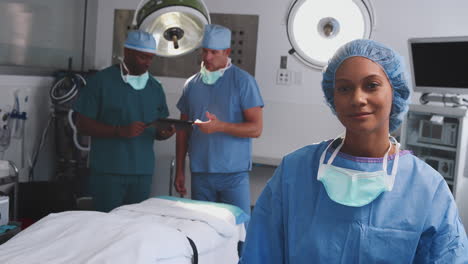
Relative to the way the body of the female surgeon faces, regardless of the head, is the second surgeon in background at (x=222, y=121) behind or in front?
behind

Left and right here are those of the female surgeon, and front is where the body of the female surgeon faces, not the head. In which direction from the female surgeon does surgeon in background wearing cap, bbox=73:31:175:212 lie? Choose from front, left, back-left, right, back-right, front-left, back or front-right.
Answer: back-right

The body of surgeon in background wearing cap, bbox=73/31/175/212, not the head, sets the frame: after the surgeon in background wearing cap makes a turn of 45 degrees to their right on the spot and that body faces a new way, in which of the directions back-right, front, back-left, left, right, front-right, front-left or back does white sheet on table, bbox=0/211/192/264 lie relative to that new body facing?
front

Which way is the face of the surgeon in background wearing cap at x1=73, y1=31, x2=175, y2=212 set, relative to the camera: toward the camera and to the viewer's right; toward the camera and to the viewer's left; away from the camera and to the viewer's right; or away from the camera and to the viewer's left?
toward the camera and to the viewer's right

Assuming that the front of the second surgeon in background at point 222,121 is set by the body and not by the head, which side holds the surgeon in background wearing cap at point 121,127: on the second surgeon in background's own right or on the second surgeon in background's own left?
on the second surgeon in background's own right

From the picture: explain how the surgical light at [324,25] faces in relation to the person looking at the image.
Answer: facing the viewer

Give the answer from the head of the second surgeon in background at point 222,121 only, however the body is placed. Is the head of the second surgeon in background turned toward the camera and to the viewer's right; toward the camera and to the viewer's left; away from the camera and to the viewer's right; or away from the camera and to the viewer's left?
toward the camera and to the viewer's left

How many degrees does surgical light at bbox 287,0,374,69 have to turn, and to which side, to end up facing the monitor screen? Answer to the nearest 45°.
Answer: approximately 90° to its left

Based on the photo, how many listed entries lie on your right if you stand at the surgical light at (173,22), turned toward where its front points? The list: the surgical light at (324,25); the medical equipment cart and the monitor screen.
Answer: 0

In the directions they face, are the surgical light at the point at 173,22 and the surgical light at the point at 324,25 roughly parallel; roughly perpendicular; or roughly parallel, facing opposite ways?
roughly parallel

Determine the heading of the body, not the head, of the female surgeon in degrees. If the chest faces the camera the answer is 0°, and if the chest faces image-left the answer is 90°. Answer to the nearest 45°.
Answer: approximately 0°

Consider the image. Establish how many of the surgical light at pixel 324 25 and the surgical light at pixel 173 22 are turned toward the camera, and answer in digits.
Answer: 2

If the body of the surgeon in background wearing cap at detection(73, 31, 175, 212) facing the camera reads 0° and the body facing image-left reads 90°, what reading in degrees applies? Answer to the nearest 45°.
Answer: approximately 315°

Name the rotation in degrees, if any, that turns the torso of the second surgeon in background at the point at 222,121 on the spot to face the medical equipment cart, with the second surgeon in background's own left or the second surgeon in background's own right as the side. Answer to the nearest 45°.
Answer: approximately 135° to the second surgeon in background's own left

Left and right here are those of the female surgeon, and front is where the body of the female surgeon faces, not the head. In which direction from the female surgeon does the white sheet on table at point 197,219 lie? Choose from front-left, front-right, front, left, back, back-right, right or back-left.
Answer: back-right
